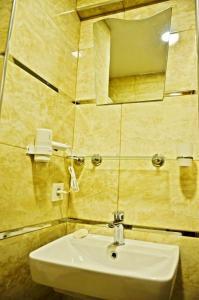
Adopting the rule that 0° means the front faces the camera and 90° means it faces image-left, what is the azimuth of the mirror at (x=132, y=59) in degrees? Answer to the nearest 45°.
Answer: approximately 0°

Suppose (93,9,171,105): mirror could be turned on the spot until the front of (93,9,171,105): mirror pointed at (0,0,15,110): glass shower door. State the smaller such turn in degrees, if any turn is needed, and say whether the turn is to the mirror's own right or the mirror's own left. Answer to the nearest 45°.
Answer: approximately 45° to the mirror's own right

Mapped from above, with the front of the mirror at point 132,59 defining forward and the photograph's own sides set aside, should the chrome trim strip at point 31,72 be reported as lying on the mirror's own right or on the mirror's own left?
on the mirror's own right
